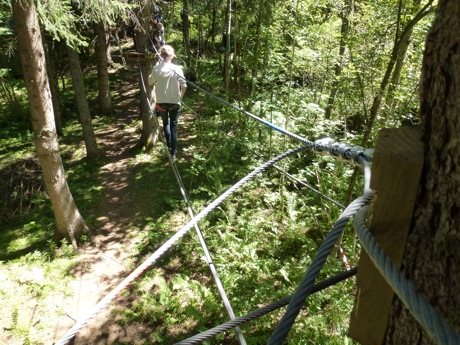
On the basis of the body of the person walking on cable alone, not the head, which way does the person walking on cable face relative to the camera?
away from the camera

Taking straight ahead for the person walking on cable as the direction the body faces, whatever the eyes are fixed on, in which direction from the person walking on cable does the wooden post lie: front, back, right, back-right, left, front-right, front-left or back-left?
back

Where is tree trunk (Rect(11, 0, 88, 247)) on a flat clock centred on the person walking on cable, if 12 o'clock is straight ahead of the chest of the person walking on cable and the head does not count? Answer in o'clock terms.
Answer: The tree trunk is roughly at 8 o'clock from the person walking on cable.

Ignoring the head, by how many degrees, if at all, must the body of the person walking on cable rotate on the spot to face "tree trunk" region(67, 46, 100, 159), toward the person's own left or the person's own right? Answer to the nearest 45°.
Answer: approximately 45° to the person's own left

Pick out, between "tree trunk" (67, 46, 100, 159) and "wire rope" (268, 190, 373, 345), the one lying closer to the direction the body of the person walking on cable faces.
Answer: the tree trunk

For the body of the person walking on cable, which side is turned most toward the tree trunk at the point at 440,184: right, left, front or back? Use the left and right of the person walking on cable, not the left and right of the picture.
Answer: back

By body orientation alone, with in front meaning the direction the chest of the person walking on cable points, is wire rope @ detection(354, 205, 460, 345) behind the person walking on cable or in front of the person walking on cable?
behind

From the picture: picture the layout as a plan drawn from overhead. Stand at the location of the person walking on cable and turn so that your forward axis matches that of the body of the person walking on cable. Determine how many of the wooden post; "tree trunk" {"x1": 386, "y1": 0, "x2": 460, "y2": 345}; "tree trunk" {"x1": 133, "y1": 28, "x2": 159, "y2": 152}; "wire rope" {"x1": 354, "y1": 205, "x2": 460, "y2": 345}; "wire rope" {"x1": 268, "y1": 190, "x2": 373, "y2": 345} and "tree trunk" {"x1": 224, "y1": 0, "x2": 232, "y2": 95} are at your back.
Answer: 4

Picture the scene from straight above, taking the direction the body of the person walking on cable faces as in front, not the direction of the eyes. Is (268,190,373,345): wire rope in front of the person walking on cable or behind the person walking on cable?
behind

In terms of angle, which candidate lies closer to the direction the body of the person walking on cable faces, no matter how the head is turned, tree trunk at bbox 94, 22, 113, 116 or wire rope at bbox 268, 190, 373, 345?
the tree trunk

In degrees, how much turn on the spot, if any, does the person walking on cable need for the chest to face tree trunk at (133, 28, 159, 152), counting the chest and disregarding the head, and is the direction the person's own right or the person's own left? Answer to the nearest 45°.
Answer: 0° — they already face it
